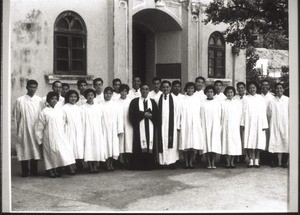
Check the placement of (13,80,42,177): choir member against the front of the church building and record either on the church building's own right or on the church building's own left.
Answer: on the church building's own right

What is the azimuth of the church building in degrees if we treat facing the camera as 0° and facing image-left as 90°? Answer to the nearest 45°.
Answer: approximately 315°

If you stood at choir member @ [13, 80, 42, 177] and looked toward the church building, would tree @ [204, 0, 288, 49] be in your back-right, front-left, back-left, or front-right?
front-right
